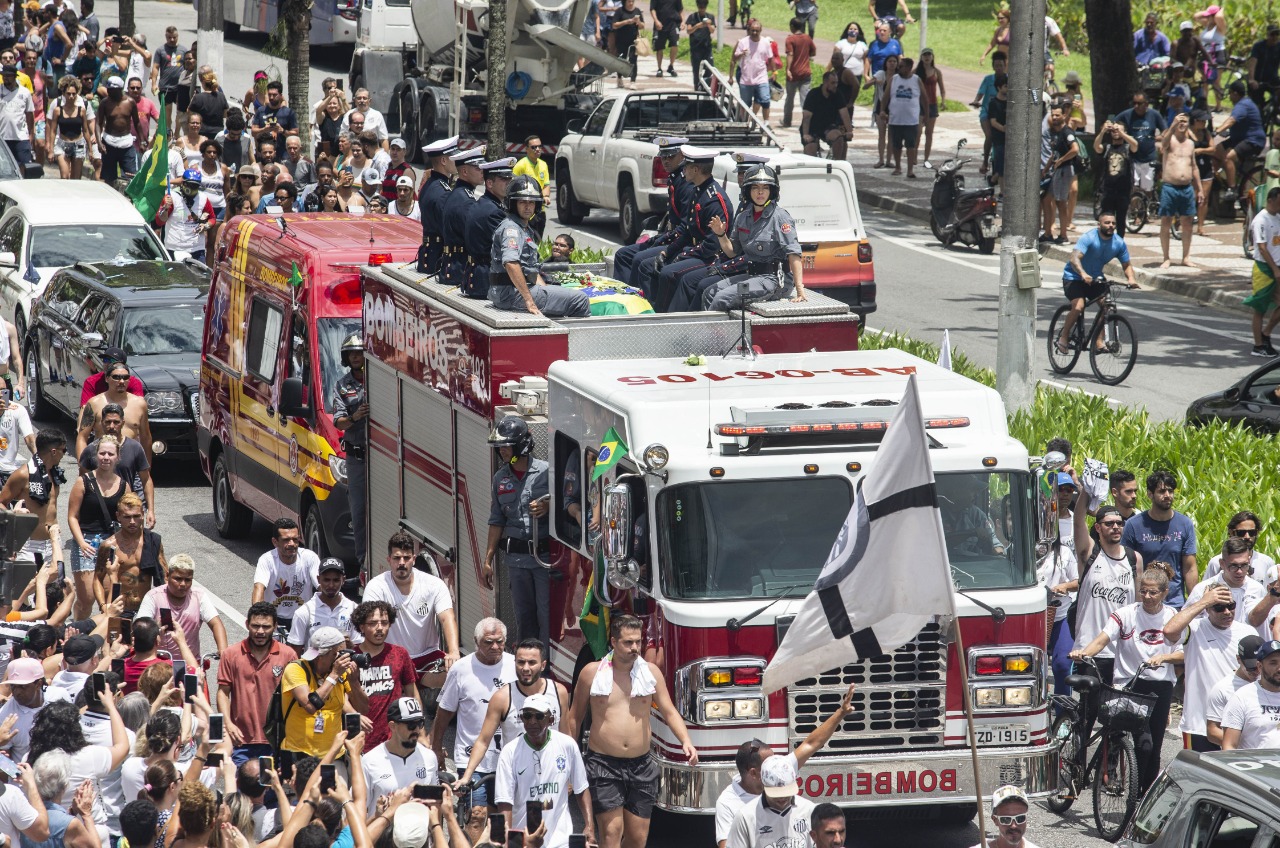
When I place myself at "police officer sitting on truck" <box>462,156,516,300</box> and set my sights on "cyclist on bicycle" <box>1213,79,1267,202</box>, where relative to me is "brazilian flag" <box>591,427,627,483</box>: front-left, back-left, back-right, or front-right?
back-right

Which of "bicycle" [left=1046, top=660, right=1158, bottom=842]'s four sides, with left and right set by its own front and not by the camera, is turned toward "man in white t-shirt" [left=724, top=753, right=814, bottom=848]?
right

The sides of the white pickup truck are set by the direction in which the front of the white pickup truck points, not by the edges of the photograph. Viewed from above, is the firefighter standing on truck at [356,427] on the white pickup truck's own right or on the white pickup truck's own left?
on the white pickup truck's own left

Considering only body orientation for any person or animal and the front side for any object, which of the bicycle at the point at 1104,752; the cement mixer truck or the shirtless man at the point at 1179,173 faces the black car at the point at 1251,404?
the shirtless man

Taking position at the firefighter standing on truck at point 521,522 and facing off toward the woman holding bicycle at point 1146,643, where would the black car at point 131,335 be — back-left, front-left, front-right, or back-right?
back-left

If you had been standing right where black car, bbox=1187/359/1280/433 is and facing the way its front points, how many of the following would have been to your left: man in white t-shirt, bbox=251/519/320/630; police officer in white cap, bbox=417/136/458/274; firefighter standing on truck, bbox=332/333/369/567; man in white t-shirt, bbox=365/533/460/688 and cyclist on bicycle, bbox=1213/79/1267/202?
4
